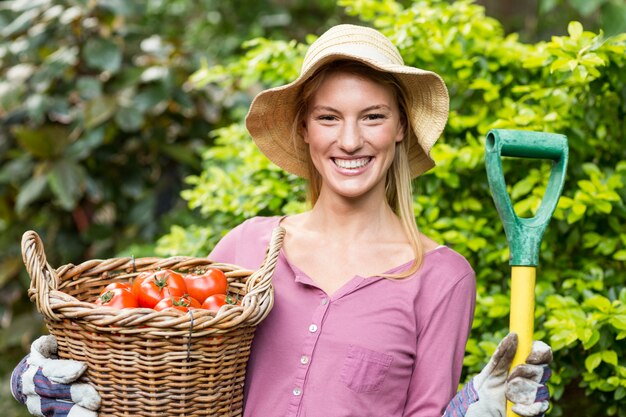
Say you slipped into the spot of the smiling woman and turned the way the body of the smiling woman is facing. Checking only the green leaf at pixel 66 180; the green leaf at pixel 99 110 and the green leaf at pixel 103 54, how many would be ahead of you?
0

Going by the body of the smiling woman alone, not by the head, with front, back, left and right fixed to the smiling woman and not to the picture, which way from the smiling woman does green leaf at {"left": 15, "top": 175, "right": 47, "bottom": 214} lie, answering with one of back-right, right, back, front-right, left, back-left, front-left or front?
back-right

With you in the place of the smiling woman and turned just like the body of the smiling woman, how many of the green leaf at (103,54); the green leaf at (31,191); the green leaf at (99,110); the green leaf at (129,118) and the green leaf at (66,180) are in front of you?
0

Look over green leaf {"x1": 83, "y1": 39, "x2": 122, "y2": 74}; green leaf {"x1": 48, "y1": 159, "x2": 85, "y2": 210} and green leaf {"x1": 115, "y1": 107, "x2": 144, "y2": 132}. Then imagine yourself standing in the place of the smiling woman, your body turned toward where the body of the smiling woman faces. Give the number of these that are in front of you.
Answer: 0

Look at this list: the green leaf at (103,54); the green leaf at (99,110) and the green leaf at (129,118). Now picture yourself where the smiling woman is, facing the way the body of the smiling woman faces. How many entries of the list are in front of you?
0

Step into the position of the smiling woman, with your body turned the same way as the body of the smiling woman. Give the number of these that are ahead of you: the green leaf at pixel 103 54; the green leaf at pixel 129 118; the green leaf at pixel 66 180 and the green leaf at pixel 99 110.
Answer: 0

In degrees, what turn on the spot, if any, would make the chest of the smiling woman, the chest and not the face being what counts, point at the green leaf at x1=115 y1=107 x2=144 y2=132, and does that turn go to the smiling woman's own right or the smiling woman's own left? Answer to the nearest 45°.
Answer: approximately 135° to the smiling woman's own right

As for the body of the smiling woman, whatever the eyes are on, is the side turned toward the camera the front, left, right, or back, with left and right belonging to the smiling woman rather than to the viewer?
front

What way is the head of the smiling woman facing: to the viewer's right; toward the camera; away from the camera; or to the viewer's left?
toward the camera

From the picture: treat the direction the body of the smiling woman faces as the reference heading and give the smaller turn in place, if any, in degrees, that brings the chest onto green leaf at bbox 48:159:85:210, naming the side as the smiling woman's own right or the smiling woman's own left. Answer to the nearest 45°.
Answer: approximately 135° to the smiling woman's own right

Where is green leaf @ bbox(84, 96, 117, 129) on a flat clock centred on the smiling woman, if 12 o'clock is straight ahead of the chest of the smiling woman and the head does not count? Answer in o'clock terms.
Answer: The green leaf is roughly at 5 o'clock from the smiling woman.
